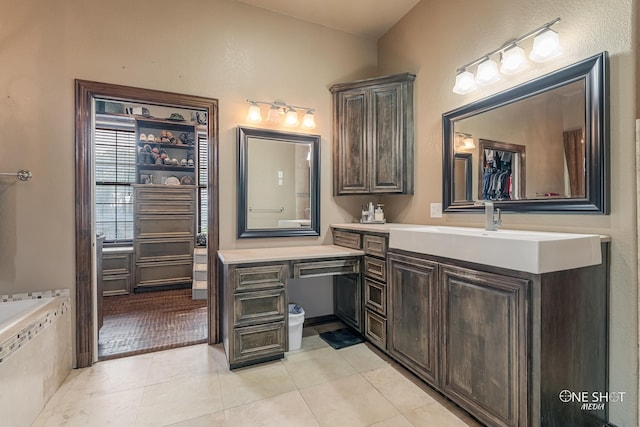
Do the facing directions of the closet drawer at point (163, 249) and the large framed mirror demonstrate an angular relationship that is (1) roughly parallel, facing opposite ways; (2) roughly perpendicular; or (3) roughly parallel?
roughly perpendicular

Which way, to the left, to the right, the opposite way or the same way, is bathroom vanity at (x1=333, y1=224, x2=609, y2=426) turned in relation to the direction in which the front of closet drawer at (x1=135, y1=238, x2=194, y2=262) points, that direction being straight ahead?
to the right

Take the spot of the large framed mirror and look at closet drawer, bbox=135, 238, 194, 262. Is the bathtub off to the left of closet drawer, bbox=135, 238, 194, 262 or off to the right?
left

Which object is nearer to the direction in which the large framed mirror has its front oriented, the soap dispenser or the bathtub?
the bathtub

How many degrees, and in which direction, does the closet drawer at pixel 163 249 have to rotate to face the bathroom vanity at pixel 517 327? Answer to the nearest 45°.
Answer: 0° — it already faces it

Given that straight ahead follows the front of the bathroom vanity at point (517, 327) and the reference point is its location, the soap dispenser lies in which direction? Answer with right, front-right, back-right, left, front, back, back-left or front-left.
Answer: right

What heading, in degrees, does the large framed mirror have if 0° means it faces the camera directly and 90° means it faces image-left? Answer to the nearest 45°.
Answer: approximately 45°

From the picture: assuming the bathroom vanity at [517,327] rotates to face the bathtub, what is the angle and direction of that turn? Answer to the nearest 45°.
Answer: approximately 45° to its right
